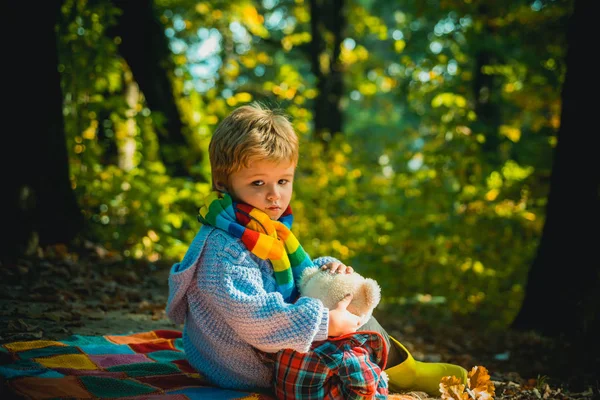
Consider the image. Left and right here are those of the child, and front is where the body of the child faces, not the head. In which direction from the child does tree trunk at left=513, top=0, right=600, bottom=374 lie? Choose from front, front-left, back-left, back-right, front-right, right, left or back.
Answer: front-left

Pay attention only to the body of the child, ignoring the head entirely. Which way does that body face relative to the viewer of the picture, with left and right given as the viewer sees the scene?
facing to the right of the viewer

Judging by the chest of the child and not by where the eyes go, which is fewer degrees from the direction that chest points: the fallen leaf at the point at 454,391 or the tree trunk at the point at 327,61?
the fallen leaf

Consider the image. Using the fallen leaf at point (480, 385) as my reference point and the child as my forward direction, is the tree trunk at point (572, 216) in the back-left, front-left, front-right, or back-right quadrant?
back-right

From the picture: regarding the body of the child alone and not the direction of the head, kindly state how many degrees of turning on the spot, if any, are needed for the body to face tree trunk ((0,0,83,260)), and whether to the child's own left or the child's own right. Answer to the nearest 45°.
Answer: approximately 135° to the child's own left

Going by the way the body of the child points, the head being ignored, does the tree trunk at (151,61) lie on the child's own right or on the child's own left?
on the child's own left

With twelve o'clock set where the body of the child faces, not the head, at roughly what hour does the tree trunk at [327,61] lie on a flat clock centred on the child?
The tree trunk is roughly at 9 o'clock from the child.
